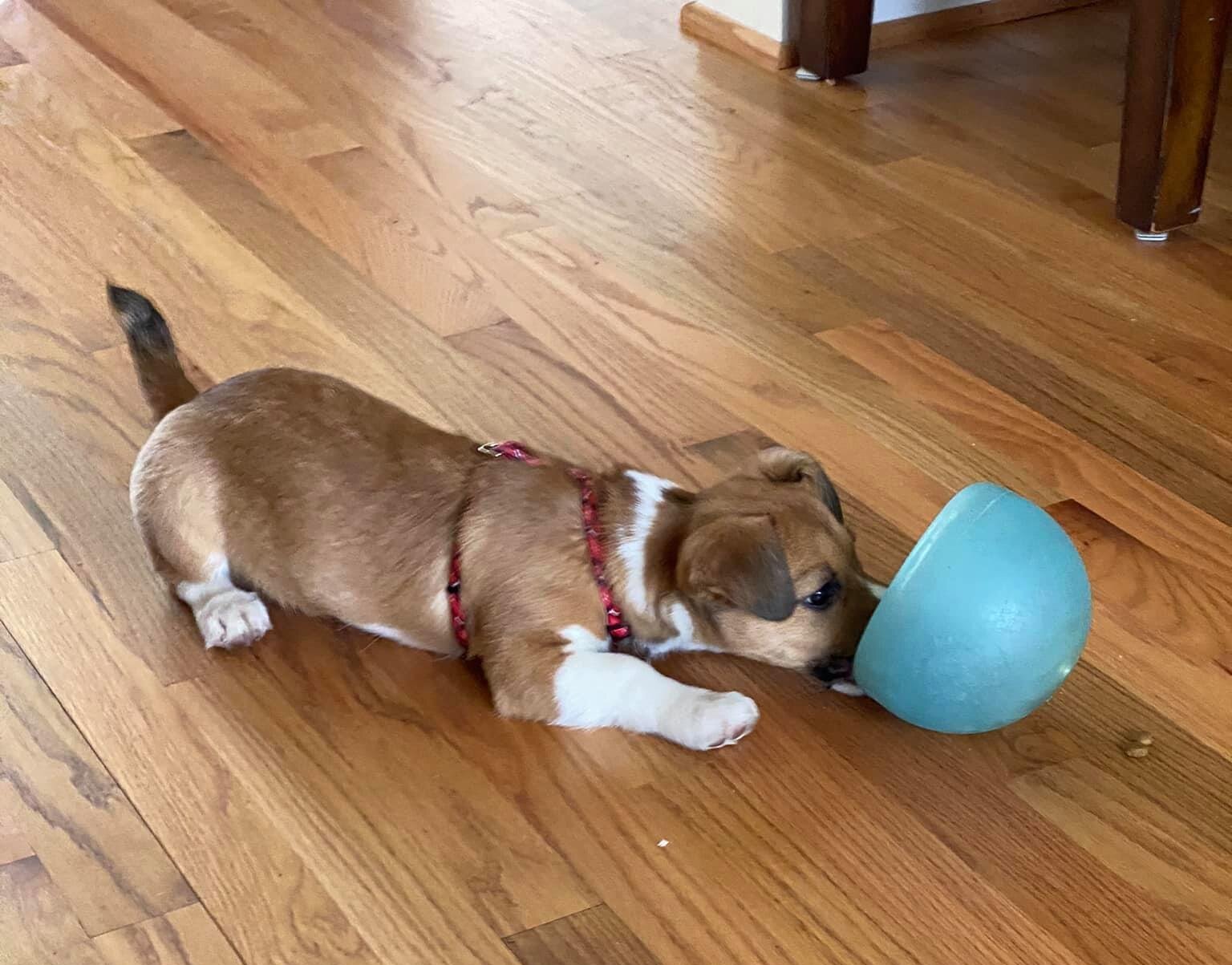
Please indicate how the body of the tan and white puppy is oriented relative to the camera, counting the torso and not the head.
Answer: to the viewer's right
